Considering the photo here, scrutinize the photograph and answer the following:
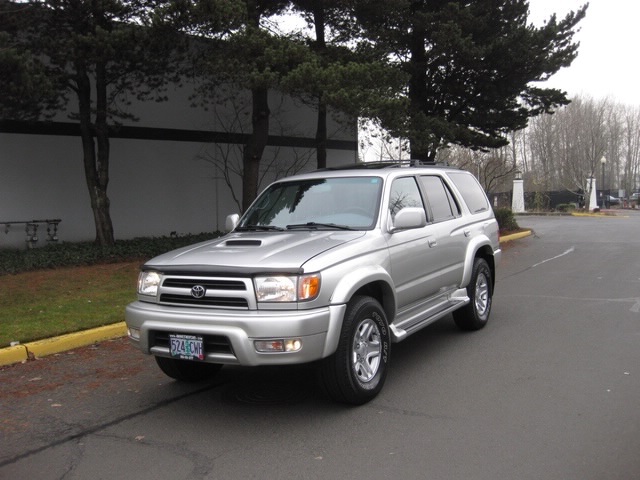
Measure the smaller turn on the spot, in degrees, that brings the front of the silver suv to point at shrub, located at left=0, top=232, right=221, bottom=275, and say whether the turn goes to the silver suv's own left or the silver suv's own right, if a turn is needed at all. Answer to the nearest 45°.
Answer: approximately 90° to the silver suv's own right

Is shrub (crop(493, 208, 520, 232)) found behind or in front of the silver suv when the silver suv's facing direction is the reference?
behind

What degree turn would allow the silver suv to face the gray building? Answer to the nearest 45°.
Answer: approximately 135° to its right

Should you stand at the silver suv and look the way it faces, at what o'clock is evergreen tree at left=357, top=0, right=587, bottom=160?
The evergreen tree is roughly at 5 o'clock from the silver suv.

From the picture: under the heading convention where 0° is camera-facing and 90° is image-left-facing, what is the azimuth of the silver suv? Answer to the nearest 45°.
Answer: approximately 45°
